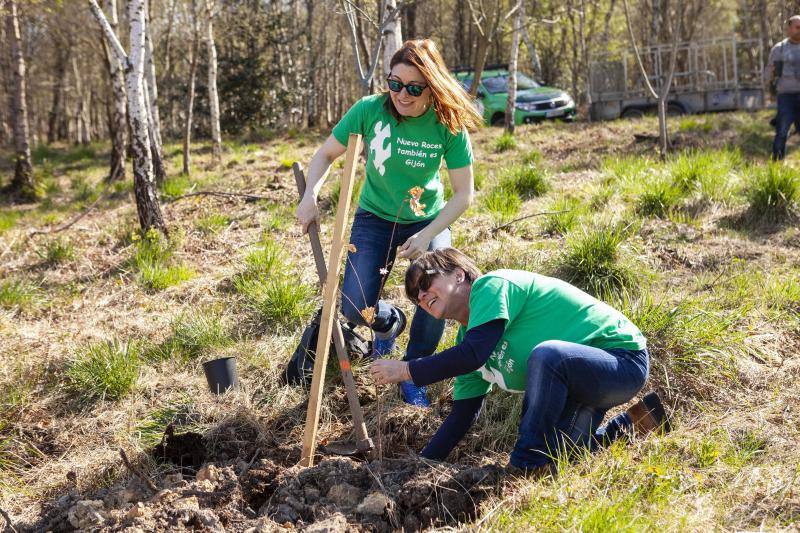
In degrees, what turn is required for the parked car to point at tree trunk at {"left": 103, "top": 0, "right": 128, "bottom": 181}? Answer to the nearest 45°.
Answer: approximately 90° to its right

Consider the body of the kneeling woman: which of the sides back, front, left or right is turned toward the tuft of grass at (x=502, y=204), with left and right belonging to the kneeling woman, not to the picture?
right

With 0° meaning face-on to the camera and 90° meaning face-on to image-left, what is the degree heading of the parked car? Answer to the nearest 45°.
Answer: approximately 315°

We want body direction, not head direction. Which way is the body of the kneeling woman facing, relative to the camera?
to the viewer's left

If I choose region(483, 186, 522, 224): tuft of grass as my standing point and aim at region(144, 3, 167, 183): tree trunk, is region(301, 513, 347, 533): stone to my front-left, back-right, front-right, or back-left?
back-left

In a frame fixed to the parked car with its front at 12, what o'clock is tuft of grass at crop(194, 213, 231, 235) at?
The tuft of grass is roughly at 2 o'clock from the parked car.
